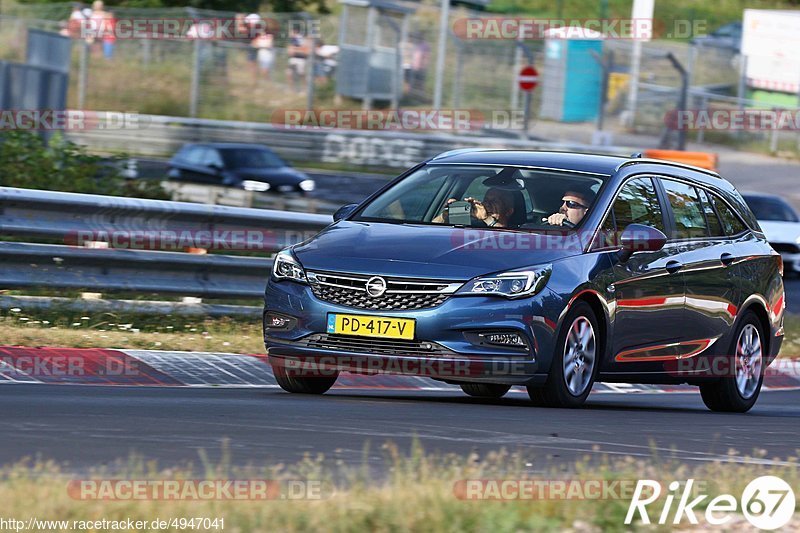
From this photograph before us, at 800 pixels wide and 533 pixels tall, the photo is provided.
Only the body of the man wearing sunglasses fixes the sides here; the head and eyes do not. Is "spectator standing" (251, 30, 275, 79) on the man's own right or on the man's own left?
on the man's own right

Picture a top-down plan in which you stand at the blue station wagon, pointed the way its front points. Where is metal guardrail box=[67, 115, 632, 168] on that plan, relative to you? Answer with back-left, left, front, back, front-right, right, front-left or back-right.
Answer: back-right

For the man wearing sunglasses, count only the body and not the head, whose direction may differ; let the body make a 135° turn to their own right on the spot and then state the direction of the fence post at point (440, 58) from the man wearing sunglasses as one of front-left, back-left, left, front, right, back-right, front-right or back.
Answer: front

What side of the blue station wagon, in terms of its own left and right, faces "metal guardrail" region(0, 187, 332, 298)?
right

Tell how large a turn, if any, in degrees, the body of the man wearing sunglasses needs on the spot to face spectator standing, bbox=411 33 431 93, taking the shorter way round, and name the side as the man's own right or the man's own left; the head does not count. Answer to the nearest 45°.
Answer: approximately 135° to the man's own right

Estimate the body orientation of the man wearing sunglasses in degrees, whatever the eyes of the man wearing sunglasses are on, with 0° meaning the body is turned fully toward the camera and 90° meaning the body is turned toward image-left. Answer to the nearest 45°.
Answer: approximately 45°

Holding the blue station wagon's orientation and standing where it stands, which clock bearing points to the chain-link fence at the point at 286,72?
The chain-link fence is roughly at 4 o'clock from the blue station wagon.

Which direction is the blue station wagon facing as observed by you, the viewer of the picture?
facing the viewer and to the left of the viewer

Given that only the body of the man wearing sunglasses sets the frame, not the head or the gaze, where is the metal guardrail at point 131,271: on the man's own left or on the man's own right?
on the man's own right

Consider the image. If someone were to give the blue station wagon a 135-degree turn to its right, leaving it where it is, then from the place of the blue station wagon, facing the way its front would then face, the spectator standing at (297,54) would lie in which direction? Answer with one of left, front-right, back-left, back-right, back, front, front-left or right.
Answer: front

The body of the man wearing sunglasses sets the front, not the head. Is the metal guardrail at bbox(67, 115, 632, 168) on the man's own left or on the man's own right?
on the man's own right

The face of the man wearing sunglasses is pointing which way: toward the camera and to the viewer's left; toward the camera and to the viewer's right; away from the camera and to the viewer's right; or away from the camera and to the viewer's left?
toward the camera and to the viewer's left

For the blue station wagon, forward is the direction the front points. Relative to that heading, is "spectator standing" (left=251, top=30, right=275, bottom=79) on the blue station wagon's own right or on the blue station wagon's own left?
on the blue station wagon's own right
